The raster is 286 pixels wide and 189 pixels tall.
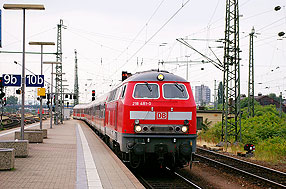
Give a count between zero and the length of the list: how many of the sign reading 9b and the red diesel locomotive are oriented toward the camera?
2

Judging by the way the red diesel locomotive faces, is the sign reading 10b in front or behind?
behind

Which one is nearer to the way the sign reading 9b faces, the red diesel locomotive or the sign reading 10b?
the red diesel locomotive

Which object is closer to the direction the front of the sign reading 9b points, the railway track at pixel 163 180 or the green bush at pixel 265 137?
the railway track

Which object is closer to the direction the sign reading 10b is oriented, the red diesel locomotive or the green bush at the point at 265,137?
the red diesel locomotive

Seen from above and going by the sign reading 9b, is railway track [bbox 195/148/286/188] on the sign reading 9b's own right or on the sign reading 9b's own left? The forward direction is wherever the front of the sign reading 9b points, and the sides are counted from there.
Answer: on the sign reading 9b's own left

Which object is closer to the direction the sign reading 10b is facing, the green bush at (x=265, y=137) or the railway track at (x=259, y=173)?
the railway track

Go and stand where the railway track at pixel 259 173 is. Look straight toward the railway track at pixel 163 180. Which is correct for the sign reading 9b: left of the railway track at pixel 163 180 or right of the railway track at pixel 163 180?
right

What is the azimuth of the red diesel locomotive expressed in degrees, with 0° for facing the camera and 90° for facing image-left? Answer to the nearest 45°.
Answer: approximately 0°

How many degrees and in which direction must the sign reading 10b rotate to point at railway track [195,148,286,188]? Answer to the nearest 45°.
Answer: approximately 45° to its left
